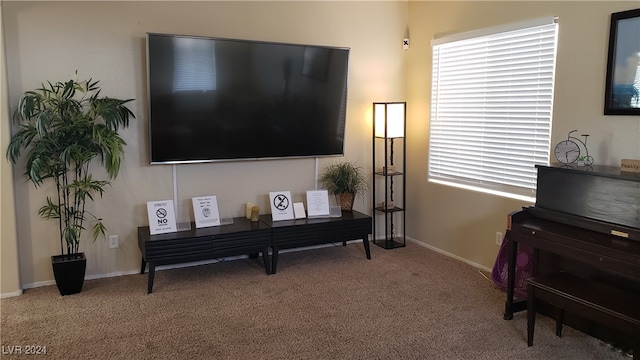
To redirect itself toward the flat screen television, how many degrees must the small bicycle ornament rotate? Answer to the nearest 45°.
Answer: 0° — it already faces it

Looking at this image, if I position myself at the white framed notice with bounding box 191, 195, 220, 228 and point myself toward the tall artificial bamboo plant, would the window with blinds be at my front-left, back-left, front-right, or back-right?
back-left

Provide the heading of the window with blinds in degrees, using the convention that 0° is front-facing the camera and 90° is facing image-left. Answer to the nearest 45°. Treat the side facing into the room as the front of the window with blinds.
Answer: approximately 45°

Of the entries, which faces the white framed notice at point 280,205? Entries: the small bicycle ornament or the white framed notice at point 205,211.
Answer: the small bicycle ornament

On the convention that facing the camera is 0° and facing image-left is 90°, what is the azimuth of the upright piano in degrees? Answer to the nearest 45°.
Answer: approximately 45°

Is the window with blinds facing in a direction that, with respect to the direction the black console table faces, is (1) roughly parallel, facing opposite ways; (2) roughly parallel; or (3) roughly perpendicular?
roughly perpendicular

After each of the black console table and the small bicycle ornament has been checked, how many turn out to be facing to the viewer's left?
1

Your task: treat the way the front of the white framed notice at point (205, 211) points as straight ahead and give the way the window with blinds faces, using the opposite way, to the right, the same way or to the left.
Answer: to the right

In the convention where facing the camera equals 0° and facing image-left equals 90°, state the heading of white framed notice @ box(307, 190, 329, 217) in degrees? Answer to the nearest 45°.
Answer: approximately 0°

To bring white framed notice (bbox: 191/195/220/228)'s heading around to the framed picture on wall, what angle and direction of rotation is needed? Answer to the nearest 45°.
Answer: approximately 45° to its left

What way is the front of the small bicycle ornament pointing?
to the viewer's left
